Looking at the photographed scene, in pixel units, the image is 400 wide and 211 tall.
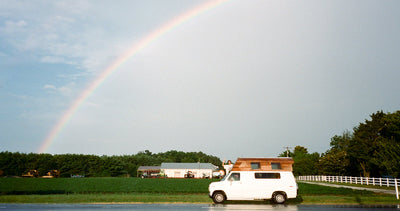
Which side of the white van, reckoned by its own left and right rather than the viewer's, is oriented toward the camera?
left
